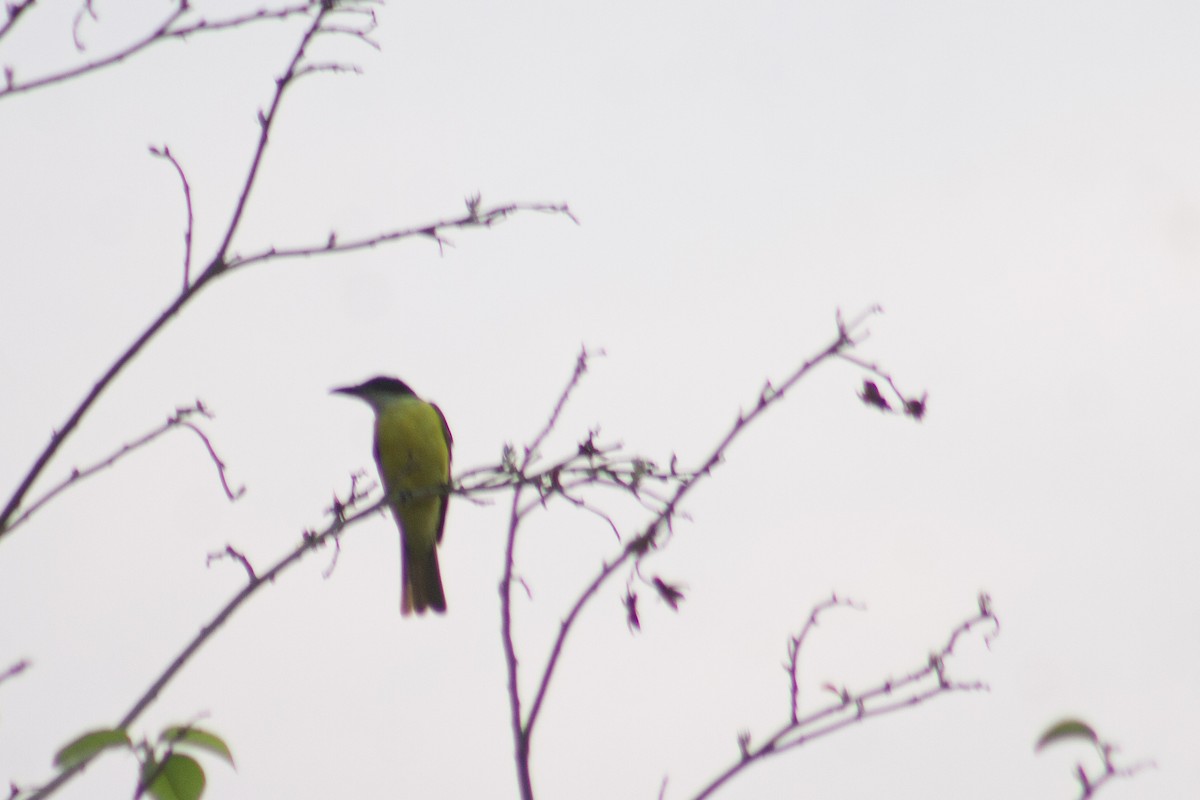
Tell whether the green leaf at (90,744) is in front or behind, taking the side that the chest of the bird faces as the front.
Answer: in front

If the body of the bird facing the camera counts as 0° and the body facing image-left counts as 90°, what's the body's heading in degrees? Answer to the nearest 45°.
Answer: approximately 45°

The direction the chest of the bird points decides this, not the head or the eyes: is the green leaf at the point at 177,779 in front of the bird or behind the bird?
in front
